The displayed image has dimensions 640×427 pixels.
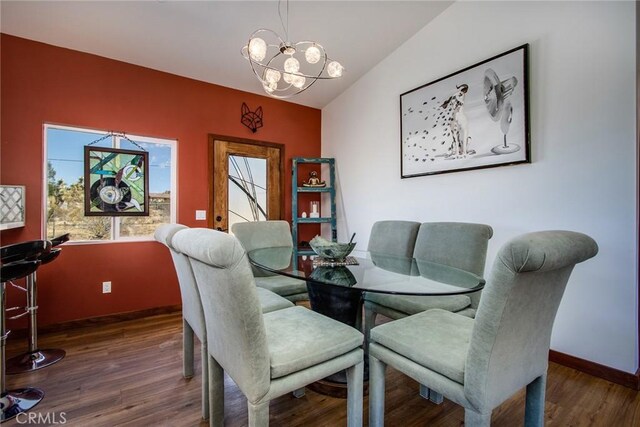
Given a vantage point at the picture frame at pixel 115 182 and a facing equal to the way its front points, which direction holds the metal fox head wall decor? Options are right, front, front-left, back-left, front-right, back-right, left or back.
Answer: left

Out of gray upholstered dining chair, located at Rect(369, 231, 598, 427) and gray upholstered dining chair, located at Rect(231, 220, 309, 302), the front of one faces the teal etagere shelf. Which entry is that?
gray upholstered dining chair, located at Rect(369, 231, 598, 427)

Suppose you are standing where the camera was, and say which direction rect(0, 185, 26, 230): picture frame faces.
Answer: facing the viewer

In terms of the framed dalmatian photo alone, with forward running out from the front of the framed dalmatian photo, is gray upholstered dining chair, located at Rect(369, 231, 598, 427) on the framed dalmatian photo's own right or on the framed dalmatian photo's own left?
on the framed dalmatian photo's own left

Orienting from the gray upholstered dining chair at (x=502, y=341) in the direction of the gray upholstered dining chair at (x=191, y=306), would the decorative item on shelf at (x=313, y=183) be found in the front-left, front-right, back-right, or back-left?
front-right

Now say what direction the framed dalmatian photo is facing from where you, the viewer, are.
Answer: facing the viewer and to the left of the viewer

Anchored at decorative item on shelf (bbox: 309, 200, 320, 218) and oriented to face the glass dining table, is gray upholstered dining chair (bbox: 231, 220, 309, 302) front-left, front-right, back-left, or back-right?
front-right

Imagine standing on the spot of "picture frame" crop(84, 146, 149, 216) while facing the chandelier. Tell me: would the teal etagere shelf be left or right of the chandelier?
left

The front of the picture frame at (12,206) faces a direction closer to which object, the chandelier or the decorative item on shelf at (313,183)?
the chandelier

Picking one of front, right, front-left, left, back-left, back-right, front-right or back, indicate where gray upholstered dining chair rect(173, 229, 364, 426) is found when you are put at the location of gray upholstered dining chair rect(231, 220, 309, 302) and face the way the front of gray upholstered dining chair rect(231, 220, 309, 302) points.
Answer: front-right

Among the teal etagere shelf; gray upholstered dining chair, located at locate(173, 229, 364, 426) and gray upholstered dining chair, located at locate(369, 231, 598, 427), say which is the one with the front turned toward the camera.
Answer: the teal etagere shelf

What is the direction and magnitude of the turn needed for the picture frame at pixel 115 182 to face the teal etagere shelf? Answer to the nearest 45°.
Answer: approximately 90° to its left

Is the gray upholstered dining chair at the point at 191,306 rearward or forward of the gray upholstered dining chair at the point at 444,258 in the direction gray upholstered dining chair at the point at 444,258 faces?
forward

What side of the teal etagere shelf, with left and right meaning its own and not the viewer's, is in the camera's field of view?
front

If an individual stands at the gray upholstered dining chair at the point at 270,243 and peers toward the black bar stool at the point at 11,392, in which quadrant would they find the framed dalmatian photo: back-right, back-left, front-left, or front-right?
back-left

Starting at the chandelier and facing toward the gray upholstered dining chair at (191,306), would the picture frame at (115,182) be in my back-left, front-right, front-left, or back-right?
front-right

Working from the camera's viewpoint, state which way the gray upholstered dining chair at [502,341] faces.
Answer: facing away from the viewer and to the left of the viewer

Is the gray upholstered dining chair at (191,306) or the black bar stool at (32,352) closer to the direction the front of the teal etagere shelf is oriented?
the gray upholstered dining chair

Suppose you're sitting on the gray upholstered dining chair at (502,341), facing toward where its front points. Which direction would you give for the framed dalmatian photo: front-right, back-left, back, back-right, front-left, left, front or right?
front-right
